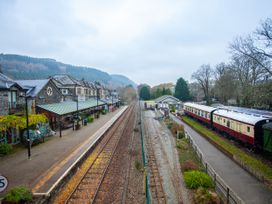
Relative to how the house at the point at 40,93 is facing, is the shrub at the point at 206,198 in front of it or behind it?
in front

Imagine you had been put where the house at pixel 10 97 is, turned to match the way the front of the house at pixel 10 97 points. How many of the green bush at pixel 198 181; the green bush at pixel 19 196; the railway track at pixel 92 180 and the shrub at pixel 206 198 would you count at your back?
0

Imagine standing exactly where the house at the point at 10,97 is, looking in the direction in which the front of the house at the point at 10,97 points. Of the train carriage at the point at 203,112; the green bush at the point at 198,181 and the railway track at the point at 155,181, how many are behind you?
0

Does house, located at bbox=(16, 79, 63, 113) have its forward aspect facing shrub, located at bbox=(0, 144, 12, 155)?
no

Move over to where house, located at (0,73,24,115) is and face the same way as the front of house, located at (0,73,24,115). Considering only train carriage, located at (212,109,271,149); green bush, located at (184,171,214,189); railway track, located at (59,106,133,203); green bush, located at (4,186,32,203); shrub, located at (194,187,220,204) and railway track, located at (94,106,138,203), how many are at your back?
0

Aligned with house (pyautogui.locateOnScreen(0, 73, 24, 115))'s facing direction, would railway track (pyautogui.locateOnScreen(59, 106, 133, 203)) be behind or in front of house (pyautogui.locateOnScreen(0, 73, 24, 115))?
in front

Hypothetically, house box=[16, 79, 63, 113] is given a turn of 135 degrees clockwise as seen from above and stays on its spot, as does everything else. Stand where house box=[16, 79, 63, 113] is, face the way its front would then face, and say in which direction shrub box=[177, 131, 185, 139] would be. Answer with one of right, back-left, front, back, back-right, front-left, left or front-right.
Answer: back-left

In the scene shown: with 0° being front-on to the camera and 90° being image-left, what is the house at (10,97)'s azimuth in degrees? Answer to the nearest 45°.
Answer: approximately 315°

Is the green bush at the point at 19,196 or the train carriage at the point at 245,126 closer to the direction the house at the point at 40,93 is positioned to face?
the train carriage

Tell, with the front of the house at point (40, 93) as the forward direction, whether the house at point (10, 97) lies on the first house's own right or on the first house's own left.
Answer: on the first house's own right

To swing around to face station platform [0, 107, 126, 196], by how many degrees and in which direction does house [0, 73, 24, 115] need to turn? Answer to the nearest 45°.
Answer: approximately 45° to its right

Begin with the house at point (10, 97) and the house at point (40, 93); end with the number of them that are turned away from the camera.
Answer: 0

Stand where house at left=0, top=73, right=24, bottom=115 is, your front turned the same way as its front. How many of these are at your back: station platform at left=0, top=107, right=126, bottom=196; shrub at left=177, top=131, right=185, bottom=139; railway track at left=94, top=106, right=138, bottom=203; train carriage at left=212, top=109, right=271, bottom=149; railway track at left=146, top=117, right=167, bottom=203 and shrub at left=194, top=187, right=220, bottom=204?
0

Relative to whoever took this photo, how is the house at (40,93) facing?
facing the viewer and to the right of the viewer

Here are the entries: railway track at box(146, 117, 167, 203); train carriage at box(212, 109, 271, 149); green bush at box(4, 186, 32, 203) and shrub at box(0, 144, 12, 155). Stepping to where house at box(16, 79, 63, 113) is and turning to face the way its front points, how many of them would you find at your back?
0

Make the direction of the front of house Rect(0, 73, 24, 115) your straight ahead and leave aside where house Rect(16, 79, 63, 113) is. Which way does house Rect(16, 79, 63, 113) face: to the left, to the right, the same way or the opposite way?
the same way

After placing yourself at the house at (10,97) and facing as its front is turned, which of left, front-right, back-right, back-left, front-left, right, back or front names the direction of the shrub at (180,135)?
front-left

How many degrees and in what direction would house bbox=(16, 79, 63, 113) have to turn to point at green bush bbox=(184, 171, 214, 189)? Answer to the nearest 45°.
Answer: approximately 45° to its right
